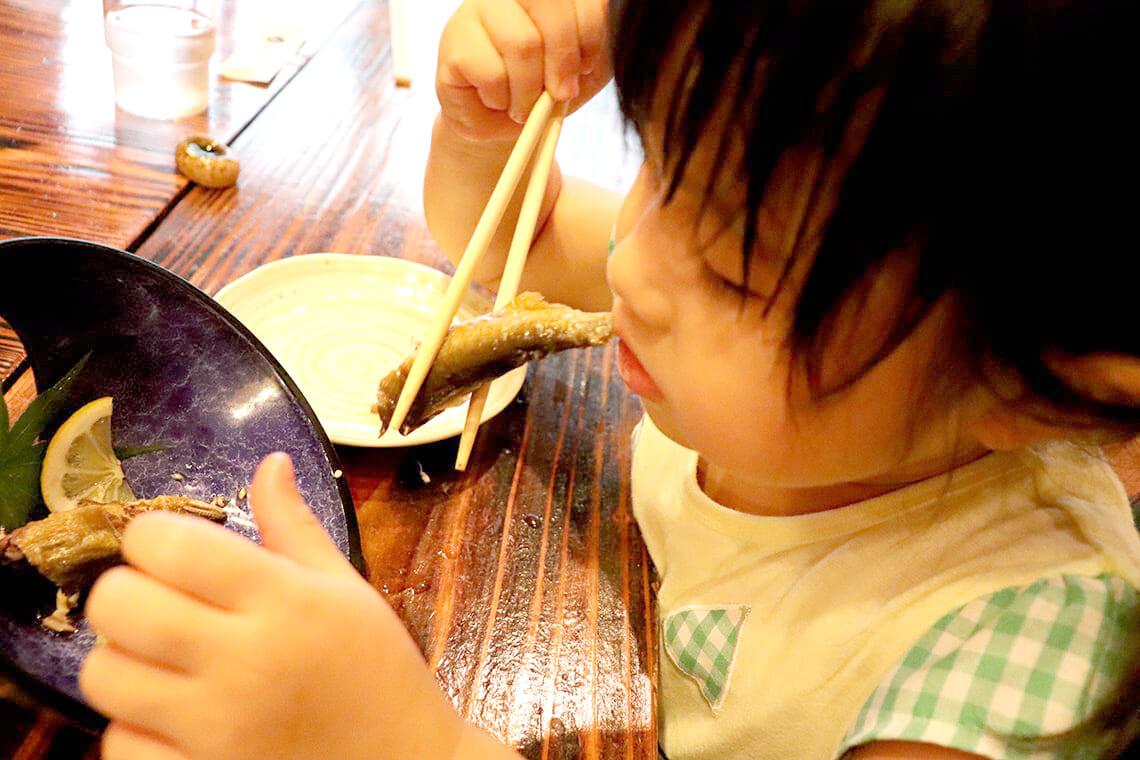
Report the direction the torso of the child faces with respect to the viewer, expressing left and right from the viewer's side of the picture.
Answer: facing the viewer and to the left of the viewer

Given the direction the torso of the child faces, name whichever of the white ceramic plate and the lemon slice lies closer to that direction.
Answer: the lemon slice

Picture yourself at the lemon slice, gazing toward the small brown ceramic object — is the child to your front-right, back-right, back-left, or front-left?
back-right

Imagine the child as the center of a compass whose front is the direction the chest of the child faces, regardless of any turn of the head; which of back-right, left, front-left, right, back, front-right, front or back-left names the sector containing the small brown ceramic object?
right

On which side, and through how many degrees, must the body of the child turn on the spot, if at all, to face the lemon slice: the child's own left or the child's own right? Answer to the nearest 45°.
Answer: approximately 45° to the child's own right

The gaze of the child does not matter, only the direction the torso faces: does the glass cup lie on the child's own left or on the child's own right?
on the child's own right

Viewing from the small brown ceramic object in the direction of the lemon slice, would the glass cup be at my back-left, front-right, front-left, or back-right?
back-right

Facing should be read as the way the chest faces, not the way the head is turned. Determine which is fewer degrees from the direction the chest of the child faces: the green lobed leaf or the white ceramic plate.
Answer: the green lobed leaf

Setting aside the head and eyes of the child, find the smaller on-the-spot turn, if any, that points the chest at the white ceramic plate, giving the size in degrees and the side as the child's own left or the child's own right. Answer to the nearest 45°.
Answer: approximately 90° to the child's own right
